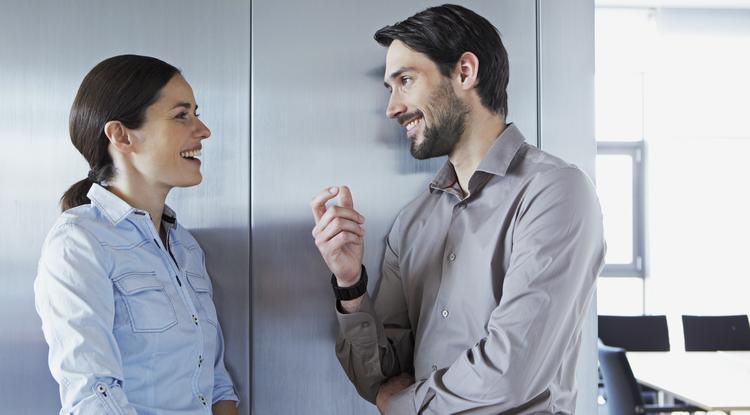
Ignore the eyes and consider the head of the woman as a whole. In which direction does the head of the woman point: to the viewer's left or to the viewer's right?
to the viewer's right

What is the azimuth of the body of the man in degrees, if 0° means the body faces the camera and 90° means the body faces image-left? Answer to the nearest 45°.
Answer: approximately 45°

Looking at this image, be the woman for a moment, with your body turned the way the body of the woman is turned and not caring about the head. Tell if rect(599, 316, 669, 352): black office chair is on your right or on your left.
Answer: on your left

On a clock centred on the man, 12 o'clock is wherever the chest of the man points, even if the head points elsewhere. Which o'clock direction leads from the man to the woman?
The woman is roughly at 1 o'clock from the man.

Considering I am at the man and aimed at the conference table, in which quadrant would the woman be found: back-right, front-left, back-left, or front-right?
back-left

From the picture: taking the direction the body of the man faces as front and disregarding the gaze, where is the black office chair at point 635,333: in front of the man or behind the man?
behind

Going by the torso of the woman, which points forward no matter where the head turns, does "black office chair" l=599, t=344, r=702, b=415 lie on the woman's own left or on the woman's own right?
on the woman's own left

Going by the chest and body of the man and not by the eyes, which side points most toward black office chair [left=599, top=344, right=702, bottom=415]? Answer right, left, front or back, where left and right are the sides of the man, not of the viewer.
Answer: back

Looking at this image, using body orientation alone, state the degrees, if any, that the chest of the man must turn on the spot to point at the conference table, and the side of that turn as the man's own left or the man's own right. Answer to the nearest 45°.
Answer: approximately 180°

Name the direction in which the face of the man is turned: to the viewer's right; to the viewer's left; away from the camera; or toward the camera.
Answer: to the viewer's left
